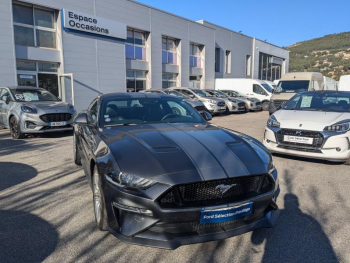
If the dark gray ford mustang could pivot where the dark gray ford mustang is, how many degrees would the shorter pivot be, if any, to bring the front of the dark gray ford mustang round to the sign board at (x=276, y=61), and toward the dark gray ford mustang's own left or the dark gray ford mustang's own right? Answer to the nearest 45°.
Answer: approximately 135° to the dark gray ford mustang's own left

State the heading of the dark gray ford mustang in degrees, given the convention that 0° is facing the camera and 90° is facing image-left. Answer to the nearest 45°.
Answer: approximately 315°

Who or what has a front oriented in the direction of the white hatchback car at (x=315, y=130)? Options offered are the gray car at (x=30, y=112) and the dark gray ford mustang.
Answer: the gray car

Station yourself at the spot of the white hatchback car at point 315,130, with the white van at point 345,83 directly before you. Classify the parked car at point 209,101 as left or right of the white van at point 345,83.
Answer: left

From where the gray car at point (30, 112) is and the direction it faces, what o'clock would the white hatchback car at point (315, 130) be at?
The white hatchback car is roughly at 12 o'clock from the gray car.

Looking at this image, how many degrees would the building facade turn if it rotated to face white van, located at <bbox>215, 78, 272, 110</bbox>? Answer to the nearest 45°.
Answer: approximately 45° to its left

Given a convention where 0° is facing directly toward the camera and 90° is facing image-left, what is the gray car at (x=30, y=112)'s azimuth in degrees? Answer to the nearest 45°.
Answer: approximately 315°

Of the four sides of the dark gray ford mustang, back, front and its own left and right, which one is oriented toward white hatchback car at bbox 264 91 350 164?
left

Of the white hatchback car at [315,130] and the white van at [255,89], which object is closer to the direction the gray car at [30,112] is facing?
the white hatchback car
